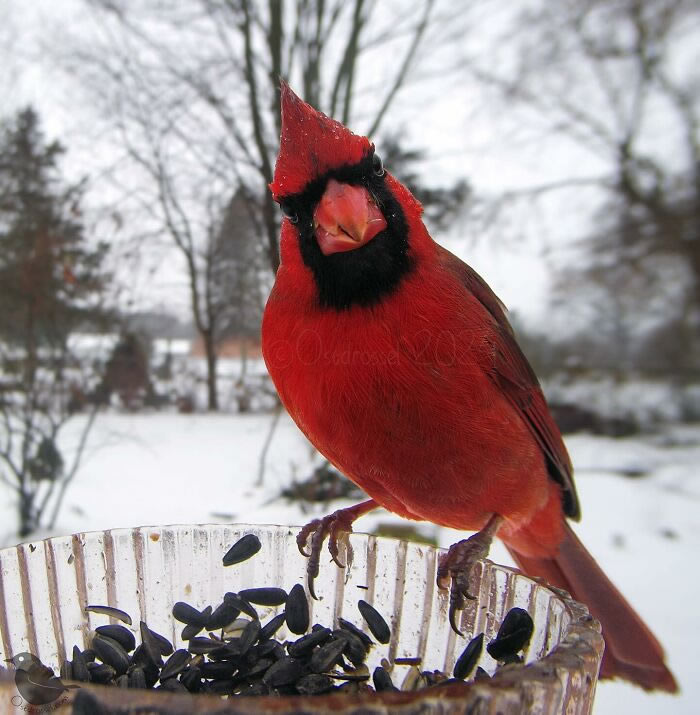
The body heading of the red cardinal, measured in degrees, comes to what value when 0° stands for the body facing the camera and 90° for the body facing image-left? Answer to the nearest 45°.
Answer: approximately 45°
